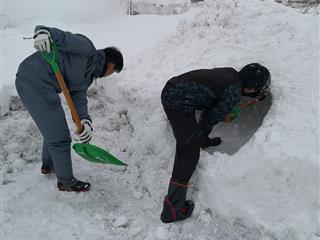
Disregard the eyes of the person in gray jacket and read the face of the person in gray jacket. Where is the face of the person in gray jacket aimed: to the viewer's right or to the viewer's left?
to the viewer's right

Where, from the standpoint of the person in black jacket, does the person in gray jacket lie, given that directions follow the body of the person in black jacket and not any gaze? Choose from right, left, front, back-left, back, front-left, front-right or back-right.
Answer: back

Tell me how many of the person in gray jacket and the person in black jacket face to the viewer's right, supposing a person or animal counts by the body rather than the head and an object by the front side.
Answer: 2

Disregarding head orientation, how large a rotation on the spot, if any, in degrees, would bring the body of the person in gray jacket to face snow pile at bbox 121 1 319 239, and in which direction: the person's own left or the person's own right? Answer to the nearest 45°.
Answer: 0° — they already face it

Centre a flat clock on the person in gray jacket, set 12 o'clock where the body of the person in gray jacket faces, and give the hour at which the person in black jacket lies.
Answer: The person in black jacket is roughly at 1 o'clock from the person in gray jacket.

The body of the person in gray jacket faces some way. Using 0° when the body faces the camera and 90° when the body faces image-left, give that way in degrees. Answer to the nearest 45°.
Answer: approximately 270°

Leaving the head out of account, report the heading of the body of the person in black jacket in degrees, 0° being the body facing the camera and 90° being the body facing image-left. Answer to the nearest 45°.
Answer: approximately 270°
